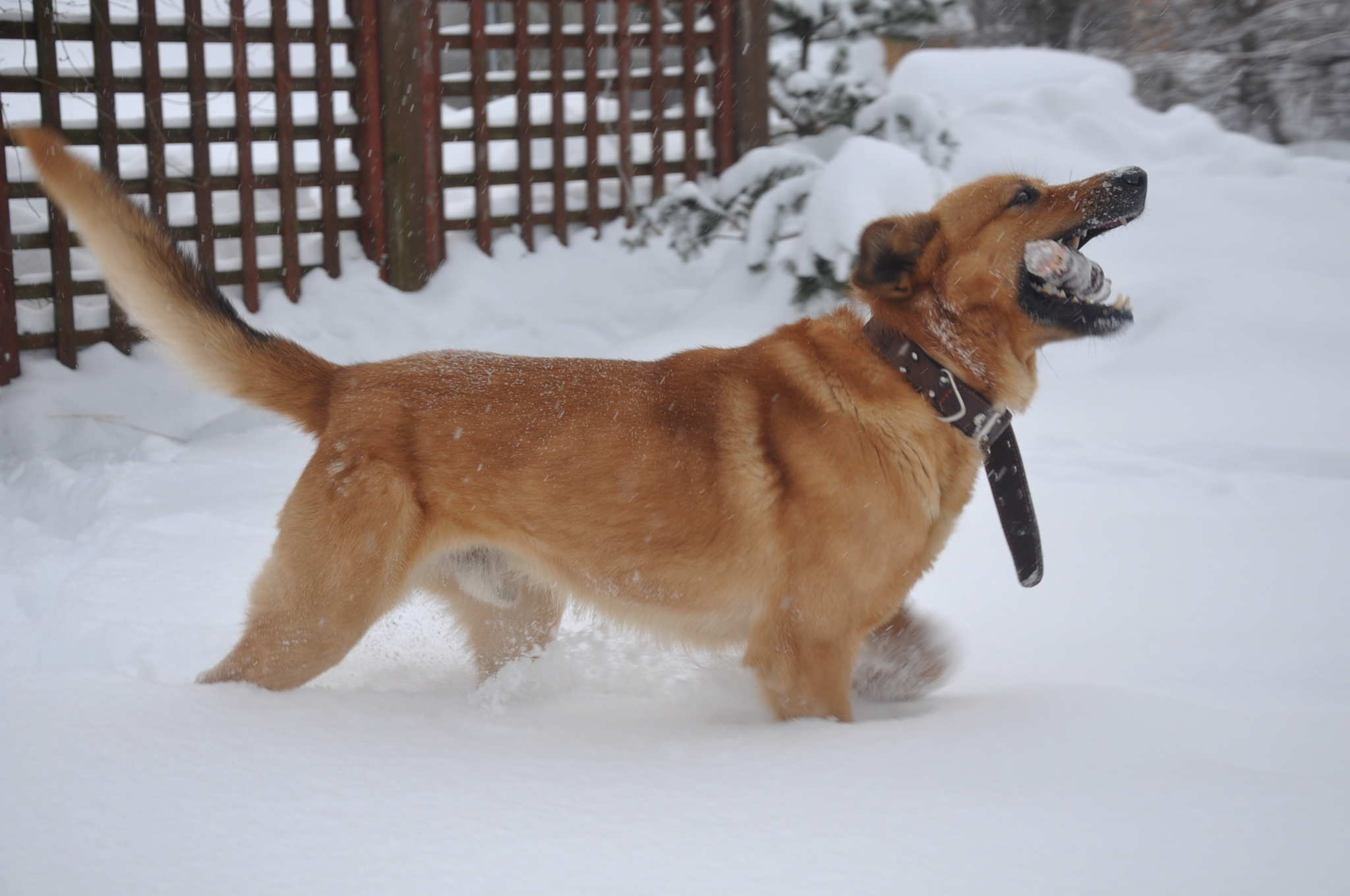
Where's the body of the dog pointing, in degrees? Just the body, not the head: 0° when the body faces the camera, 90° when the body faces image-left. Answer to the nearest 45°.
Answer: approximately 270°

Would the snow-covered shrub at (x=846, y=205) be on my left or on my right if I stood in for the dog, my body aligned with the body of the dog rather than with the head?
on my left

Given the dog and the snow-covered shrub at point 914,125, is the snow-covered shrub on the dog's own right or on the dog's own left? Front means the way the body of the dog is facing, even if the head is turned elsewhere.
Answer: on the dog's own left

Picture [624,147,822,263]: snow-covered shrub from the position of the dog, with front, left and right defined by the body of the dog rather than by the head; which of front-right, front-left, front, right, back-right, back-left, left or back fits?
left
